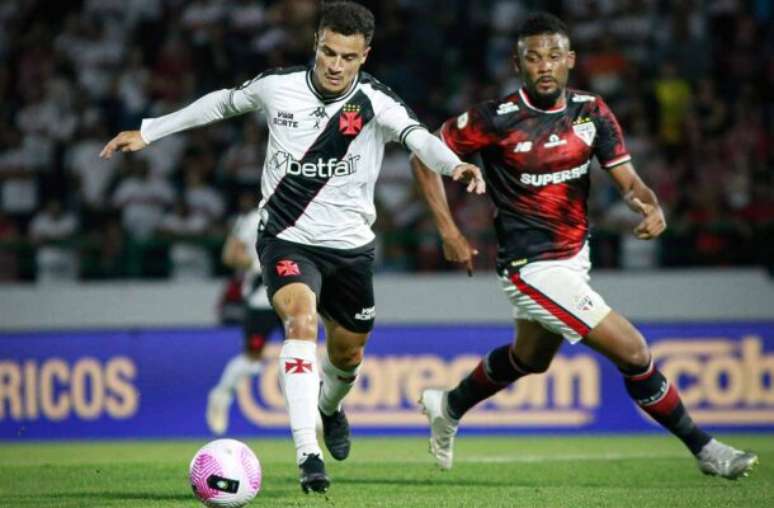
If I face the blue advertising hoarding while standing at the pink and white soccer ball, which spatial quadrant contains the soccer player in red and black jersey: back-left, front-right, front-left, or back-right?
front-right

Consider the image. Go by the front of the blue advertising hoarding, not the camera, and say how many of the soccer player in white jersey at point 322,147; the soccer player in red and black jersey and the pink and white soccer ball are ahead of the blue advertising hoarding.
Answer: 3

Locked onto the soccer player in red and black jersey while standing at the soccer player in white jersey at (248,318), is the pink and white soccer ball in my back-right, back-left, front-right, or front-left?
front-right

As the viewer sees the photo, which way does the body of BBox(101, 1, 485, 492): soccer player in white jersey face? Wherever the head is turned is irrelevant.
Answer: toward the camera

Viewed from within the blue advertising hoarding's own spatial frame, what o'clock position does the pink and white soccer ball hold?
The pink and white soccer ball is roughly at 12 o'clock from the blue advertising hoarding.

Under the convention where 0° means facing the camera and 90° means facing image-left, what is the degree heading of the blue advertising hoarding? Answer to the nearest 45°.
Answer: approximately 0°

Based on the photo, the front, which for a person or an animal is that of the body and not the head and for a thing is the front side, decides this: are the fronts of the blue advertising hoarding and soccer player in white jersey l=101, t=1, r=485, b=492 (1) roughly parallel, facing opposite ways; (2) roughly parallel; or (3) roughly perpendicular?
roughly parallel
